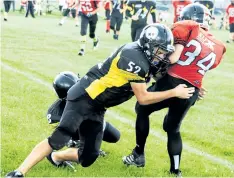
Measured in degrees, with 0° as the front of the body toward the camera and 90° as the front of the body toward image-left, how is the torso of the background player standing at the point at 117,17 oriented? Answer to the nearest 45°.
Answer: approximately 0°

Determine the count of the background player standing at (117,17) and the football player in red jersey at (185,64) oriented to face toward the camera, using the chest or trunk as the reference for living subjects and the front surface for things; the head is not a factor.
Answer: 1

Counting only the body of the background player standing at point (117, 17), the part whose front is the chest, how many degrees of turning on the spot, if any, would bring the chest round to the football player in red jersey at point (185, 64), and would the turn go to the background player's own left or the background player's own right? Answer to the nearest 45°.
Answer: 0° — they already face them

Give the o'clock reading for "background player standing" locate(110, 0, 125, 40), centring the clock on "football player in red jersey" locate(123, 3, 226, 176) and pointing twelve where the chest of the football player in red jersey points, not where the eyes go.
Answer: The background player standing is roughly at 1 o'clock from the football player in red jersey.

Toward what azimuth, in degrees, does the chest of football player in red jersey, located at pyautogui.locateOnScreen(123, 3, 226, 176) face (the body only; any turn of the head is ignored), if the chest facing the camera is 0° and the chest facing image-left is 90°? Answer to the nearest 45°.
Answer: approximately 135°
